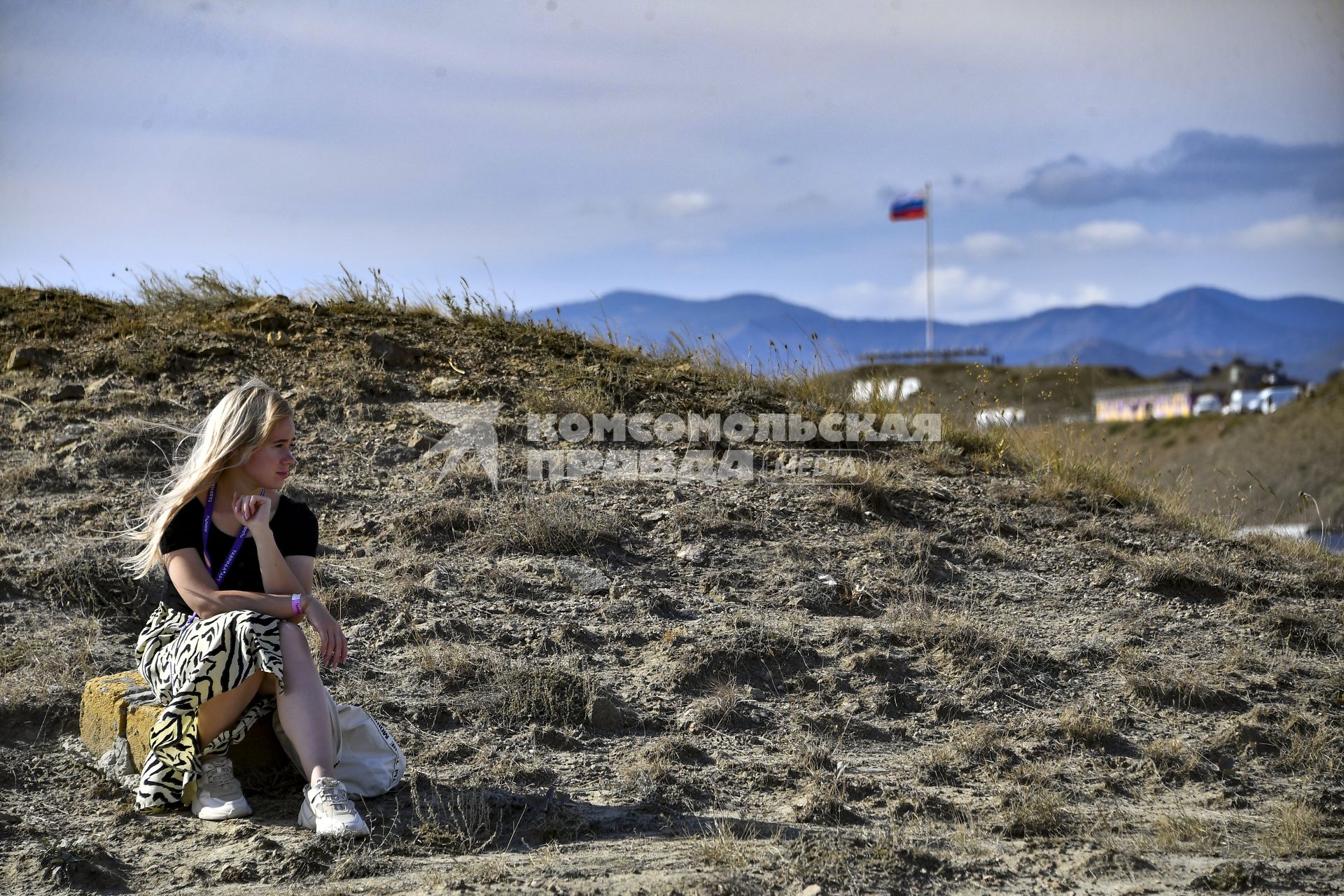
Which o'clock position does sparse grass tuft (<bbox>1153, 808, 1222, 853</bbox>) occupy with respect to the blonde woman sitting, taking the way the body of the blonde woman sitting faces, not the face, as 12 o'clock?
The sparse grass tuft is roughly at 11 o'clock from the blonde woman sitting.

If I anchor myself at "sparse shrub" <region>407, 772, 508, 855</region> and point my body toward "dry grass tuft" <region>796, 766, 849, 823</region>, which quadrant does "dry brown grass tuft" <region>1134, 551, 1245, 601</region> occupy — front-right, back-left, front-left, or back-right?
front-left

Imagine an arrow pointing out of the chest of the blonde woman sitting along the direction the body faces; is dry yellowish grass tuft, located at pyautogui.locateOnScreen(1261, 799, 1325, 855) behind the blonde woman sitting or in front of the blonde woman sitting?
in front

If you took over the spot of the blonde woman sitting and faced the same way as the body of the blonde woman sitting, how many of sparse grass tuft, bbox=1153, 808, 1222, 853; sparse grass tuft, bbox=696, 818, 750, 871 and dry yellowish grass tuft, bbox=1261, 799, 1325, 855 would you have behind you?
0

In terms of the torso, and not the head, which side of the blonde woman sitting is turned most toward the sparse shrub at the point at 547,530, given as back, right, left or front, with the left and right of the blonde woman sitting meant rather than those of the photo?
left

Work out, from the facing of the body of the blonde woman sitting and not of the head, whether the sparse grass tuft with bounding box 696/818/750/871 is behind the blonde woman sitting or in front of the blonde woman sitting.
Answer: in front

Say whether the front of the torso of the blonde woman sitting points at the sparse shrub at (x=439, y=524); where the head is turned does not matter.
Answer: no

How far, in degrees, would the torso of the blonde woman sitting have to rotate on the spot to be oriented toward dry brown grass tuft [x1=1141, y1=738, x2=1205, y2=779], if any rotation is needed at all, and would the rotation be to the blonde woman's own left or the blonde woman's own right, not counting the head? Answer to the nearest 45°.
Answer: approximately 45° to the blonde woman's own left

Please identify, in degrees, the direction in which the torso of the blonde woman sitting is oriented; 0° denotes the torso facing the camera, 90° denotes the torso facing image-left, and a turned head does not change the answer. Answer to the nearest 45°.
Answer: approximately 315°

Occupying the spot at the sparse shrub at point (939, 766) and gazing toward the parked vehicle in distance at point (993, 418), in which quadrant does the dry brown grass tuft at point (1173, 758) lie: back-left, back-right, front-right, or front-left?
front-right

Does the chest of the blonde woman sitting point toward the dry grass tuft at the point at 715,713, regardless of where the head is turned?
no

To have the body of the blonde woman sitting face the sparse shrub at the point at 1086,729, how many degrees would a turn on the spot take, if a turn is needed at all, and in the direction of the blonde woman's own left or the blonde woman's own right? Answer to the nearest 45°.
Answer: approximately 45° to the blonde woman's own left
